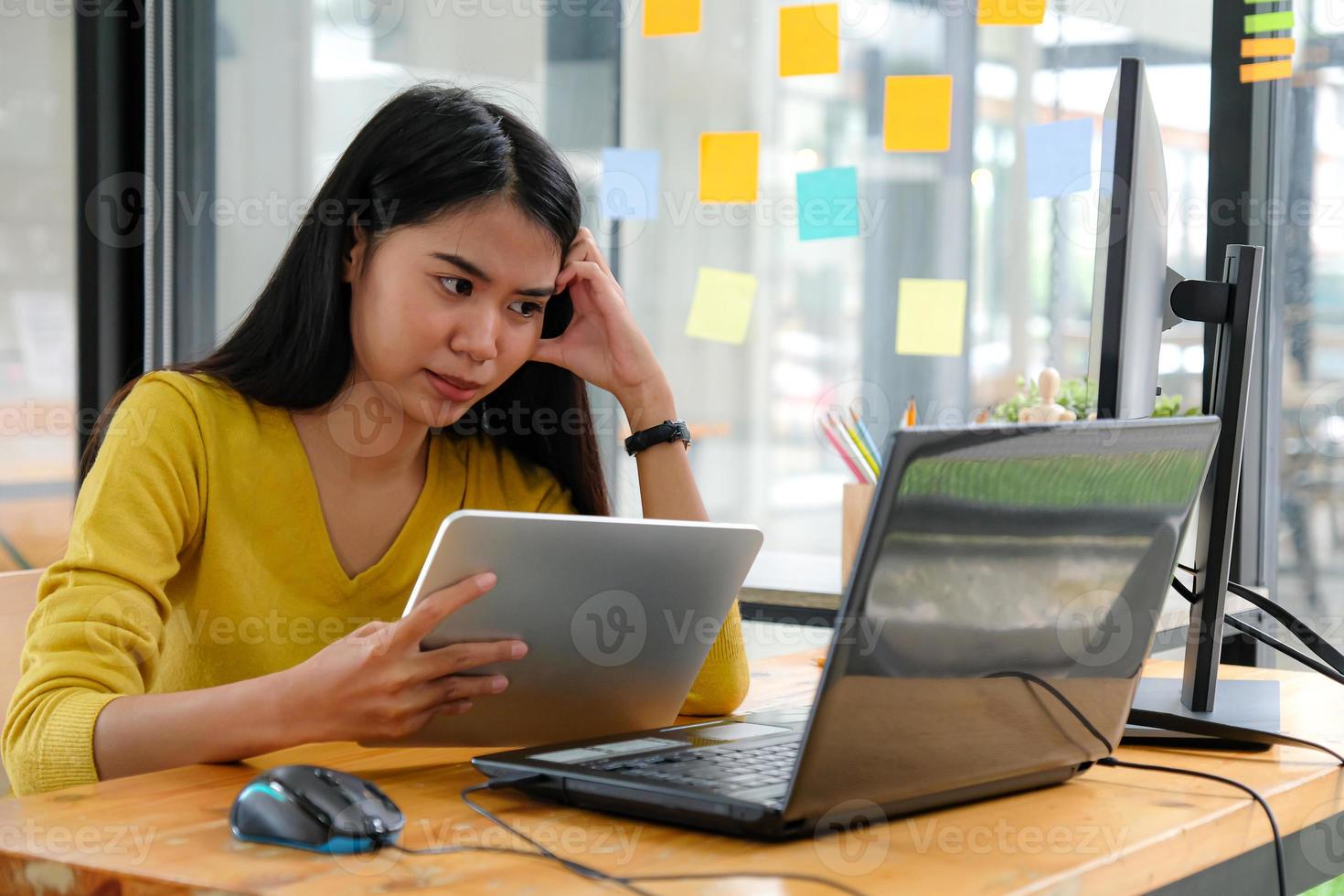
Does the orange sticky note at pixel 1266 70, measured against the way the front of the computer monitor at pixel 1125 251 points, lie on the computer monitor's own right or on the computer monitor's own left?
on the computer monitor's own right

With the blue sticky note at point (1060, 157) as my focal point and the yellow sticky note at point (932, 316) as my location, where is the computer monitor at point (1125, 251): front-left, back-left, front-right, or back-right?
front-right

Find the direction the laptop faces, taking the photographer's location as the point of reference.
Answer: facing away from the viewer and to the left of the viewer

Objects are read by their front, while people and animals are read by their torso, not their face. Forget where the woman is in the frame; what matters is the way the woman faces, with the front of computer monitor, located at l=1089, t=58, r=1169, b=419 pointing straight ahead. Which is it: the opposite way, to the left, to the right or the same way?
the opposite way

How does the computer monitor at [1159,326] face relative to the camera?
to the viewer's left

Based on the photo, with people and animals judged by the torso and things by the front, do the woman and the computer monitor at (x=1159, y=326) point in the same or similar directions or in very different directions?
very different directions

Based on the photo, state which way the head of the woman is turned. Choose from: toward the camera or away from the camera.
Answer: toward the camera

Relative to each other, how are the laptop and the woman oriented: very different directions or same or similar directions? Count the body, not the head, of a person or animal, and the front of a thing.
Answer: very different directions

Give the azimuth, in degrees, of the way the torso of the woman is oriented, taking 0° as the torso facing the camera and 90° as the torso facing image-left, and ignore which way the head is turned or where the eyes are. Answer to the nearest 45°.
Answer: approximately 315°
